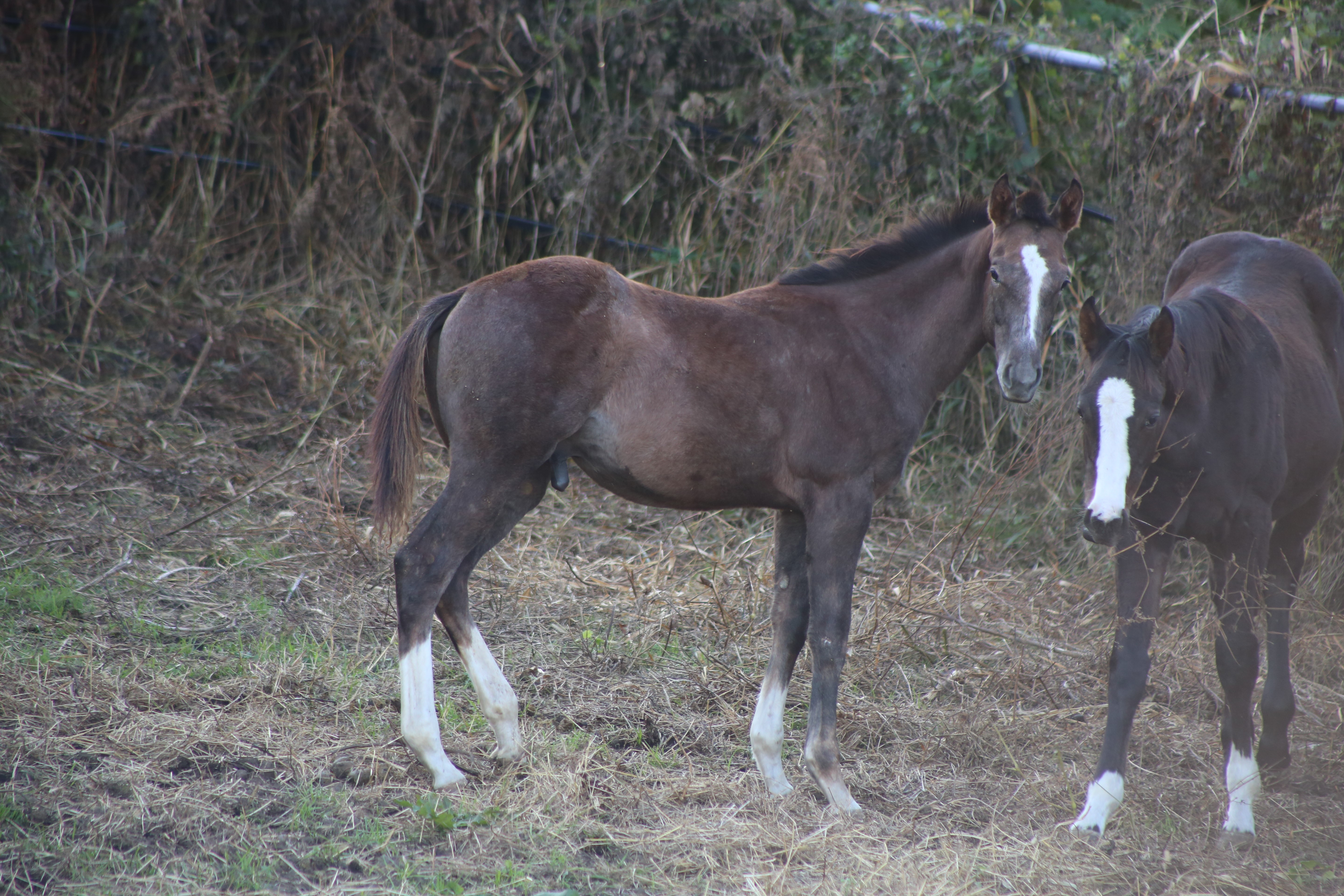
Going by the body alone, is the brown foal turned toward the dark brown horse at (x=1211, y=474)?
yes

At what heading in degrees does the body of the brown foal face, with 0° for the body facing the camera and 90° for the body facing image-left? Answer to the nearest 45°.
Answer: approximately 270°

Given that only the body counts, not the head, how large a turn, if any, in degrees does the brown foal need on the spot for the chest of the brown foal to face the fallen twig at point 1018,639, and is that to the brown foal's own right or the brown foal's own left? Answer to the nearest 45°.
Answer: approximately 45° to the brown foal's own left
